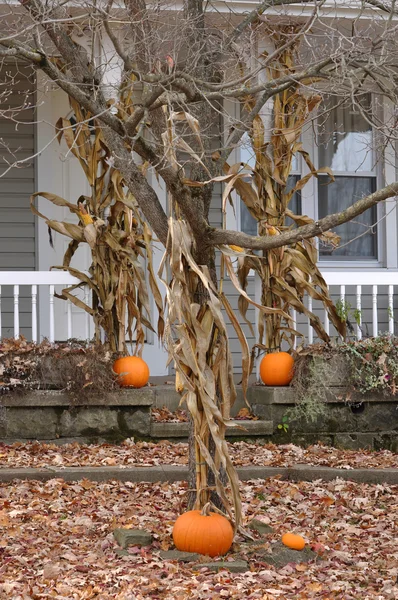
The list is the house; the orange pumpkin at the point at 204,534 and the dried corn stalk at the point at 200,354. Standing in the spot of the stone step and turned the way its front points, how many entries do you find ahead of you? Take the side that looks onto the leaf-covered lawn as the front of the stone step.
2

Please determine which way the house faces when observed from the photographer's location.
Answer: facing the viewer

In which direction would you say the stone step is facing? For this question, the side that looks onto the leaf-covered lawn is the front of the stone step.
toward the camera

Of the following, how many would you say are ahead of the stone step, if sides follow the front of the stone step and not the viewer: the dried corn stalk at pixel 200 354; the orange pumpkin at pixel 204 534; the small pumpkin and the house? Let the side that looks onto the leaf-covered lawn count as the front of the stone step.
3

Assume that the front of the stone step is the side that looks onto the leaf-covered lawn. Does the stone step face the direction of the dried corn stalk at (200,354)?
yes

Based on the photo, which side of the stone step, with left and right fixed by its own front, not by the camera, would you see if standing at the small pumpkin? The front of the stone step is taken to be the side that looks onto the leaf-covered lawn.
front

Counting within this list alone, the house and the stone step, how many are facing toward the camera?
2

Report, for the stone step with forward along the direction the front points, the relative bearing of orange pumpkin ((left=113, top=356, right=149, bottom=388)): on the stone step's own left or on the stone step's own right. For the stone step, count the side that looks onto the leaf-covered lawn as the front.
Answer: on the stone step's own right

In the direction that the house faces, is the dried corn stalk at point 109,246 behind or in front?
in front

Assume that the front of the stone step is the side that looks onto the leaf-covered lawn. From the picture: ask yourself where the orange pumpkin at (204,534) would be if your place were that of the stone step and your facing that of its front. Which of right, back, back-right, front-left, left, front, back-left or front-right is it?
front
